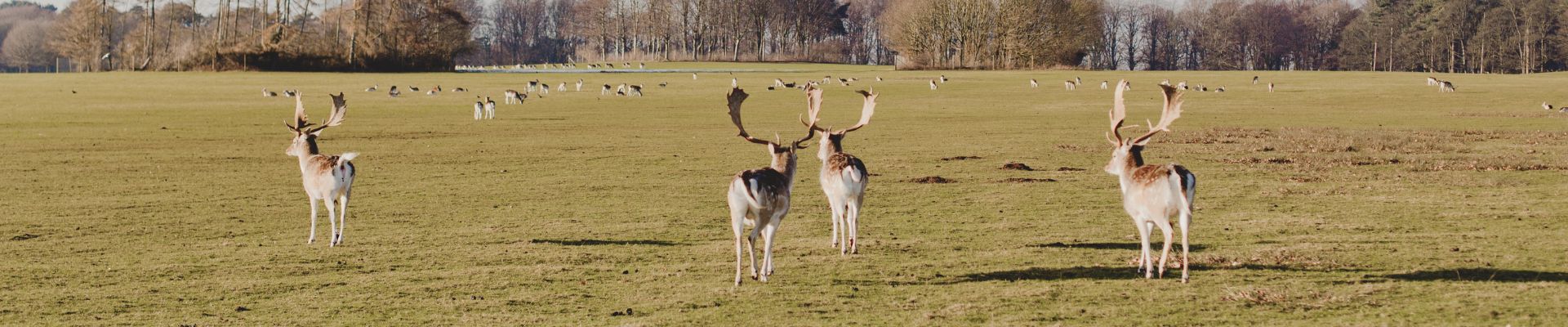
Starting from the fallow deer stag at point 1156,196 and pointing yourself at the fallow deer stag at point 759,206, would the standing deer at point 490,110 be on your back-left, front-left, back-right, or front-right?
front-right

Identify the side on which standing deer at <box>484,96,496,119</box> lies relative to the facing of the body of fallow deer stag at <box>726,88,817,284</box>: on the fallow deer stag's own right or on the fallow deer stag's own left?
on the fallow deer stag's own left

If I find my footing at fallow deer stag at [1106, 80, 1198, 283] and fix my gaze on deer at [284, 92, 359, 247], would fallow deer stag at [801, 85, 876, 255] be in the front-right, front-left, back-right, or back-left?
front-right

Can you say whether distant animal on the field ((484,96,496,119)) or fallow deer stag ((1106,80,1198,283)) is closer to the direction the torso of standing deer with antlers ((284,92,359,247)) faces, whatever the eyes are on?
the distant animal on the field

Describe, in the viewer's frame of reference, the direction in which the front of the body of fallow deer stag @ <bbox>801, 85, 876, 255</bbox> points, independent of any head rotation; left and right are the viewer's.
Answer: facing away from the viewer and to the left of the viewer

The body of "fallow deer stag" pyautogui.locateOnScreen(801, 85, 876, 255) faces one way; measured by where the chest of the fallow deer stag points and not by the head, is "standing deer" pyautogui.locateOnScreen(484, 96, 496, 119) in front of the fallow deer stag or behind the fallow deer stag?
in front

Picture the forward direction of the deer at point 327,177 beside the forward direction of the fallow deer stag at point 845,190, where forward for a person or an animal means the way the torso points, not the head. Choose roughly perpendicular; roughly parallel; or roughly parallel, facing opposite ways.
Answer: roughly parallel

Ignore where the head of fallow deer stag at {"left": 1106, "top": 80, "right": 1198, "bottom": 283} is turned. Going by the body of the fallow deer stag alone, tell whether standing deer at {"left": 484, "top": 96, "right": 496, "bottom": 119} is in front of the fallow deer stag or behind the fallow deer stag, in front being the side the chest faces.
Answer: in front

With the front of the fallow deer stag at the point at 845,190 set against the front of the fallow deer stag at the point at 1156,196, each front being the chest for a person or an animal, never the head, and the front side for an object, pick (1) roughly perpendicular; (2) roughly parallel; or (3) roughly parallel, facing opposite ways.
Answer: roughly parallel

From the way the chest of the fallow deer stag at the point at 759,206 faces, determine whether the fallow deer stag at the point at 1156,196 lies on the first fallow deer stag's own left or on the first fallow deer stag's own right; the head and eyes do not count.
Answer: on the first fallow deer stag's own right

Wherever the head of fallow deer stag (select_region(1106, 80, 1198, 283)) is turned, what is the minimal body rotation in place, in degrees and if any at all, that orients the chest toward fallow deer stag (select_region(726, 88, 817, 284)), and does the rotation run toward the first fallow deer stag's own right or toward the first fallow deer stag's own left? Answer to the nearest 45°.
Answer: approximately 45° to the first fallow deer stag's own left

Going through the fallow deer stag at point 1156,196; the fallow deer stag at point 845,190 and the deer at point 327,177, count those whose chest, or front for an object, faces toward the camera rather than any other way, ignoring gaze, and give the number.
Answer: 0

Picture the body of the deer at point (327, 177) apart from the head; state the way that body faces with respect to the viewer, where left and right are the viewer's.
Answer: facing away from the viewer and to the left of the viewer

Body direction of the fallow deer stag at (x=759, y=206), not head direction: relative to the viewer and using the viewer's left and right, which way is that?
facing away from the viewer and to the right of the viewer
